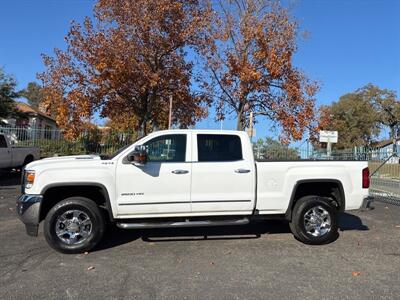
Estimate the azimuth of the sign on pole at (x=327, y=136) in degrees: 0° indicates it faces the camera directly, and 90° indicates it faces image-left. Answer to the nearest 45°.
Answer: approximately 0°

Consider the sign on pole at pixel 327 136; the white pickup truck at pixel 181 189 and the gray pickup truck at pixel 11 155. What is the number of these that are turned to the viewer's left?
2

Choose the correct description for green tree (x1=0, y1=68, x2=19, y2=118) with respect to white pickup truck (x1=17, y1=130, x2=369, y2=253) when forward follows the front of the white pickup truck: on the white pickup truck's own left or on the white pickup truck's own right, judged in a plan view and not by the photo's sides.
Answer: on the white pickup truck's own right

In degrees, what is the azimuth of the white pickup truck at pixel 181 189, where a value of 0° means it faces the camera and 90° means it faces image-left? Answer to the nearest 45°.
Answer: approximately 90°

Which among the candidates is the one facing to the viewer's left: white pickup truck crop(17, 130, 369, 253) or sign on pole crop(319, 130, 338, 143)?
the white pickup truck

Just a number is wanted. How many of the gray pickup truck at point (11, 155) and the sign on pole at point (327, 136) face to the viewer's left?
1

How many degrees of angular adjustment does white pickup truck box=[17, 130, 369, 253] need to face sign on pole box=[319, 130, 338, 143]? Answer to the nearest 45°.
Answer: approximately 135° to its right

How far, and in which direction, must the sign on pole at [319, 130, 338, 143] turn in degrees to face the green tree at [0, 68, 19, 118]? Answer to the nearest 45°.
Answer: approximately 90° to its right

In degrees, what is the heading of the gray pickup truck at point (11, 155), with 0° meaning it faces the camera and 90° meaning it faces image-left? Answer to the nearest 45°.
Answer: approximately 90°
